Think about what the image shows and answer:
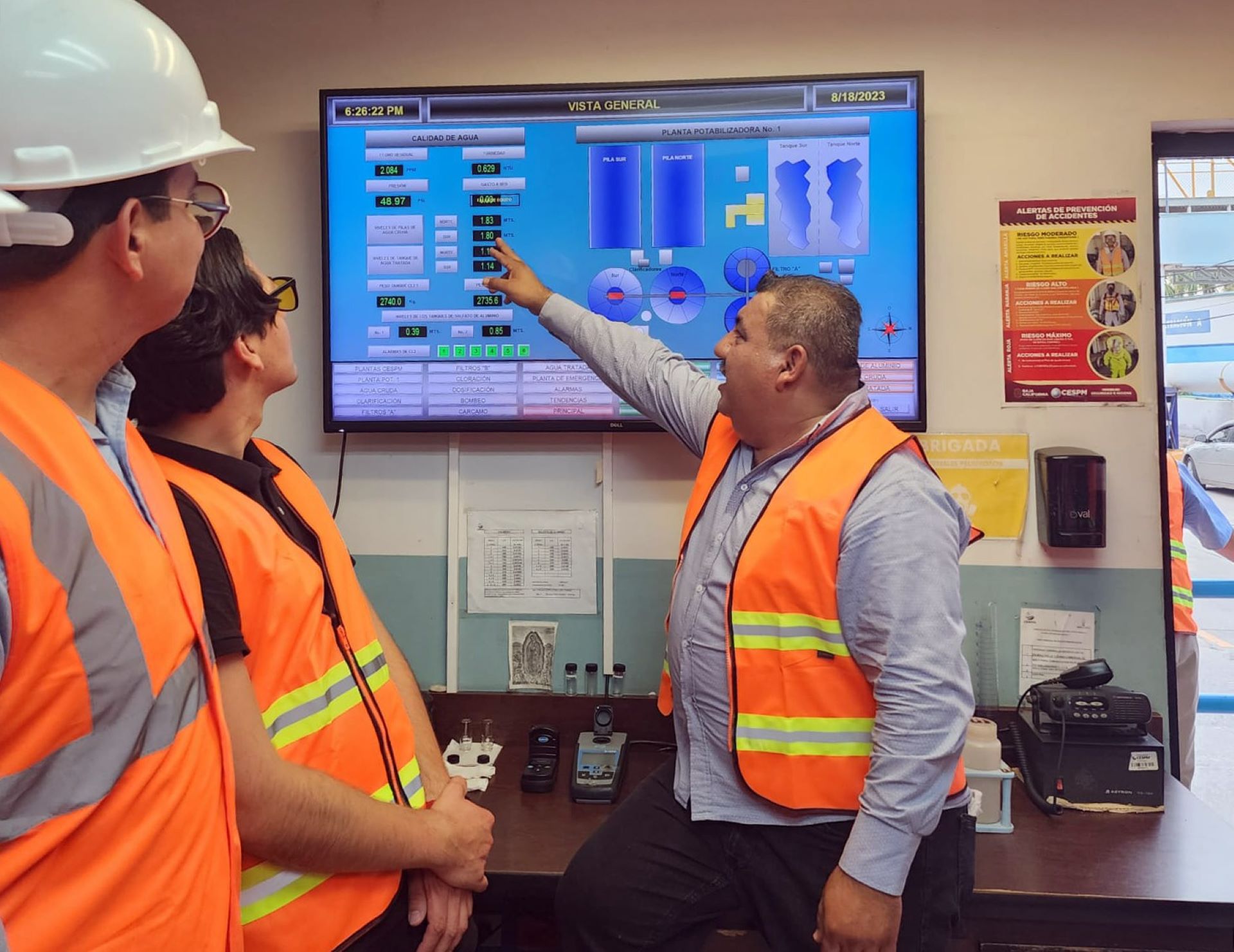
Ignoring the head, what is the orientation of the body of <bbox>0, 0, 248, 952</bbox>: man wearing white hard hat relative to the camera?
to the viewer's right

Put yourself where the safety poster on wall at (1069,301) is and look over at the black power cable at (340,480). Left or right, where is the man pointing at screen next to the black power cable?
left

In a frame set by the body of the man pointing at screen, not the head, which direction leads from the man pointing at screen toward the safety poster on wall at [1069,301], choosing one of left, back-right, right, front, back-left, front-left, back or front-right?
back

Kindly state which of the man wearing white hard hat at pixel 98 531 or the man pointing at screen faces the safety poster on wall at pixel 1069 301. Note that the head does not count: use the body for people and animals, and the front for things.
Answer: the man wearing white hard hat

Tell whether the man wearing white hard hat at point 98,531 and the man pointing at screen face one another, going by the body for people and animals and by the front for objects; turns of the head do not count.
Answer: yes

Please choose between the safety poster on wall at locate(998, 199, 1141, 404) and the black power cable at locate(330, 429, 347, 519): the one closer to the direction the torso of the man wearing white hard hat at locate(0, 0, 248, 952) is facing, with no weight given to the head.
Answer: the safety poster on wall

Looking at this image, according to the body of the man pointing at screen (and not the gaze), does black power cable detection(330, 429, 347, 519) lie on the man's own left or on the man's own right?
on the man's own right

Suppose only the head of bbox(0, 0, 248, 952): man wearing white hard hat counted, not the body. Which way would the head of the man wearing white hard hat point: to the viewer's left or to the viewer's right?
to the viewer's right

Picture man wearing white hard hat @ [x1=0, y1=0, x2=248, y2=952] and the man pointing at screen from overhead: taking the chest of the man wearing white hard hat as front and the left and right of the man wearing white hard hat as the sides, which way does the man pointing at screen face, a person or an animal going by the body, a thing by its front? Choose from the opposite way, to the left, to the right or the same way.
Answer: the opposite way

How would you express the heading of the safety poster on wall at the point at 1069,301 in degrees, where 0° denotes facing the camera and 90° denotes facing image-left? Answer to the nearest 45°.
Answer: approximately 0°

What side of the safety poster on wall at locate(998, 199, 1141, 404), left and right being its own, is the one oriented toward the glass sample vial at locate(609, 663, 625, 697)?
right
